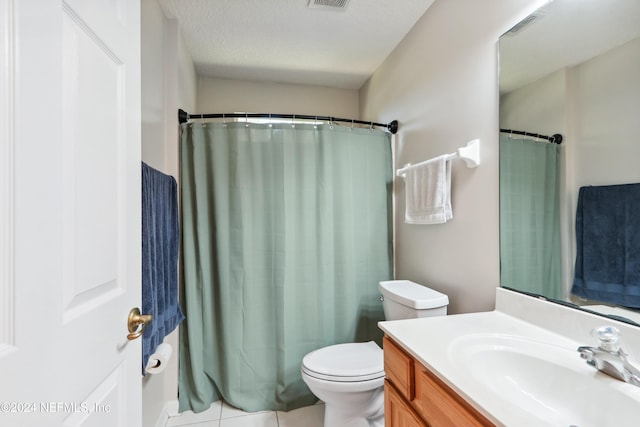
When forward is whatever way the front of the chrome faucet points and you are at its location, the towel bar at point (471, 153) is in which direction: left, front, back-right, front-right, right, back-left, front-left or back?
right

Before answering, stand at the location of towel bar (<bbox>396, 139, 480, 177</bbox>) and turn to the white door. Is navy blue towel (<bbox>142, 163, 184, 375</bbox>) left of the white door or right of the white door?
right

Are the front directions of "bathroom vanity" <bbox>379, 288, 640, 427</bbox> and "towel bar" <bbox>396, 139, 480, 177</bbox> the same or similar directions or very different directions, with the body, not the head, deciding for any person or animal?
same or similar directions

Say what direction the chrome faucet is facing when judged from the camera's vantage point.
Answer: facing the viewer and to the left of the viewer

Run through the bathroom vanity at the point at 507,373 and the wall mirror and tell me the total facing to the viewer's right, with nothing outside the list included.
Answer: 0

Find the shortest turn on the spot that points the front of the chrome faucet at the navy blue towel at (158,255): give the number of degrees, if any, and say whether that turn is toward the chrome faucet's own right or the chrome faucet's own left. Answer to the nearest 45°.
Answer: approximately 45° to the chrome faucet's own right

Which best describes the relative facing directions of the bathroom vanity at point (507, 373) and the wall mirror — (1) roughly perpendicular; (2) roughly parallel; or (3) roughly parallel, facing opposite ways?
roughly parallel

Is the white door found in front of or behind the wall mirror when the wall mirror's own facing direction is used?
in front

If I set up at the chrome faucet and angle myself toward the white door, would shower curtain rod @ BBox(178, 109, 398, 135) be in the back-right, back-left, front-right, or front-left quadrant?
front-right

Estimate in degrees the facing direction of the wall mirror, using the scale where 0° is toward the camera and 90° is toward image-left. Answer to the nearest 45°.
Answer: approximately 45°

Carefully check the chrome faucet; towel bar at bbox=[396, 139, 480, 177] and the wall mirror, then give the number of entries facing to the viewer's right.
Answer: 0
